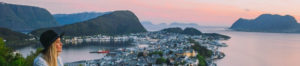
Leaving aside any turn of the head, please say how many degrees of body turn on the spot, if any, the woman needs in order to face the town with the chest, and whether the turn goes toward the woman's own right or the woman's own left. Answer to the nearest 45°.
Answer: approximately 45° to the woman's own left

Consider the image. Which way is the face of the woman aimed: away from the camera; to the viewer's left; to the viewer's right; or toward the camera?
to the viewer's right
